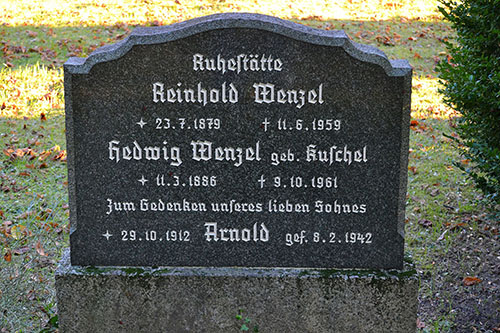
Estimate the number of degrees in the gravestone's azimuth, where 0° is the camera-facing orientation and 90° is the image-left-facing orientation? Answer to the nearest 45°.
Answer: approximately 0°

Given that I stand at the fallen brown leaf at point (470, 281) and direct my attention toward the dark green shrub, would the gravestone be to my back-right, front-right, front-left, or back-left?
back-left

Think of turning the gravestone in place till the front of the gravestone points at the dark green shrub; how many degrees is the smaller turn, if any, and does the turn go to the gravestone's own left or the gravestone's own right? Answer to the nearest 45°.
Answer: approximately 135° to the gravestone's own left

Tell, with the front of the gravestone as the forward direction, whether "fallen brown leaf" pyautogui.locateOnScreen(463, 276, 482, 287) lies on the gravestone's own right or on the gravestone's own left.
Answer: on the gravestone's own left

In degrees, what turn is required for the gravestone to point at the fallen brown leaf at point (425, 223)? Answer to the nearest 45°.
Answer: approximately 135° to its left
